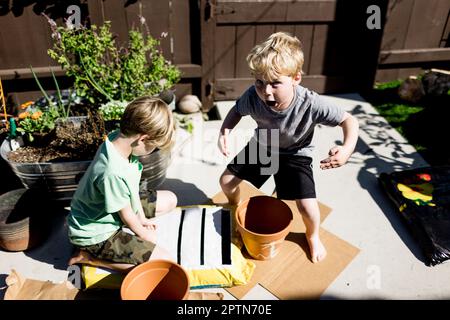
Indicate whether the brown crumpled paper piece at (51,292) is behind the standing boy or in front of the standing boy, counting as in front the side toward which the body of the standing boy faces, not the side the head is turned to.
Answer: in front

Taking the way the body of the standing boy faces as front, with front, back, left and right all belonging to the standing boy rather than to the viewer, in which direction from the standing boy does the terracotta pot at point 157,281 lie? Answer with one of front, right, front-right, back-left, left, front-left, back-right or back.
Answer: front

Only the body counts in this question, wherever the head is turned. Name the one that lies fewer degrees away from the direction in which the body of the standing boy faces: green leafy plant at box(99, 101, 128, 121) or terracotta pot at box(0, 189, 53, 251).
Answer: the terracotta pot

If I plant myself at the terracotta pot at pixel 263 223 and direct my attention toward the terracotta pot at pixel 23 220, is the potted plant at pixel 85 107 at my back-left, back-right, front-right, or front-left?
front-right

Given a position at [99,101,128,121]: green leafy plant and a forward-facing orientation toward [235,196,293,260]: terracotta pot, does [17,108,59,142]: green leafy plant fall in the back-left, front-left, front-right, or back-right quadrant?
back-right

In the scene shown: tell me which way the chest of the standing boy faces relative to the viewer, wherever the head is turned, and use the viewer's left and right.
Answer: facing the viewer and to the left of the viewer

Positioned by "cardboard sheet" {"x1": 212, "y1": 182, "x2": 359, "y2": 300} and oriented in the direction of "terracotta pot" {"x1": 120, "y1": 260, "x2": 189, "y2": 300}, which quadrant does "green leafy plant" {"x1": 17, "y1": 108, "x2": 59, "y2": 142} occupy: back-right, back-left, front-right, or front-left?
front-right

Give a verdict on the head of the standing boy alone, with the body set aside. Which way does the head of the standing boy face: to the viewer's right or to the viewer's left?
to the viewer's left

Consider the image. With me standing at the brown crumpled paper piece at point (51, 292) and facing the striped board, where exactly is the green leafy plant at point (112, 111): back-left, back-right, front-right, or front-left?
front-left

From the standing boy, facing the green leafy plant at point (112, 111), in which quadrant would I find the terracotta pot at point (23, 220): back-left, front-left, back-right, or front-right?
front-left
